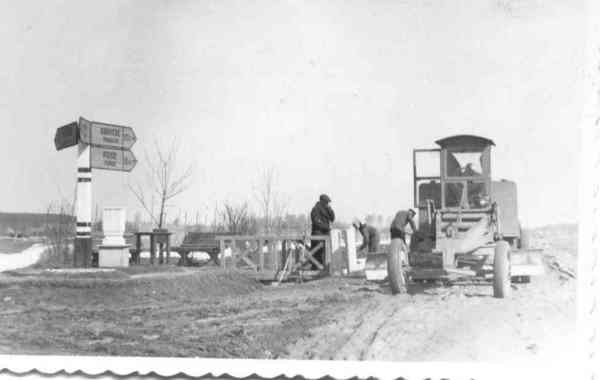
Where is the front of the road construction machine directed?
toward the camera

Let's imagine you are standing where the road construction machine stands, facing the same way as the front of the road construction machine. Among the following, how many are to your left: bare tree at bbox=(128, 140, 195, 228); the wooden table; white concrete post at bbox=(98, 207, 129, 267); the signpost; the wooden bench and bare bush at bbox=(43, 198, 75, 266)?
0

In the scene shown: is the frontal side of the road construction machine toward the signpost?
no

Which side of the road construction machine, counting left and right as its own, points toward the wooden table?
right

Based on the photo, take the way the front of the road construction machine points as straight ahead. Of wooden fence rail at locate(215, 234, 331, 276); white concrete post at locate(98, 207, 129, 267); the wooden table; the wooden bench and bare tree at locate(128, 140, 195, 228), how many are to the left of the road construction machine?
0

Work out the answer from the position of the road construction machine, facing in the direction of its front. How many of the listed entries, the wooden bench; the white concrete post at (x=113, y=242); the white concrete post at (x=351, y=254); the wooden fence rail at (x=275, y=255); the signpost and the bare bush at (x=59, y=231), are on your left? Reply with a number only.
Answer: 0

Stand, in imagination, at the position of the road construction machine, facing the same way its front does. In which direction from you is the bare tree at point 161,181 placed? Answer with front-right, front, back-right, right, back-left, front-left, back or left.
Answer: back-right

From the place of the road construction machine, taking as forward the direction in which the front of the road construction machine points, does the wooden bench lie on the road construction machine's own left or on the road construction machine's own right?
on the road construction machine's own right

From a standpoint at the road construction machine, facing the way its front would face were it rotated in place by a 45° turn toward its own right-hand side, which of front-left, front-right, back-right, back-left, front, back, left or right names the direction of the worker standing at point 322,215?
front

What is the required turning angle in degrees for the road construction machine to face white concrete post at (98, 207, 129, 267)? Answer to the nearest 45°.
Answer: approximately 90° to its right

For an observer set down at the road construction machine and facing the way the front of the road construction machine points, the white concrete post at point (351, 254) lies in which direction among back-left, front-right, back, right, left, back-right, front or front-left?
back-right

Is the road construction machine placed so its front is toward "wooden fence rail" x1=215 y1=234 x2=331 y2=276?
no

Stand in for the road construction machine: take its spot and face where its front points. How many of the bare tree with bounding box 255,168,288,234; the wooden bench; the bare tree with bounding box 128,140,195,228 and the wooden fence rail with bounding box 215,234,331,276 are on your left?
0

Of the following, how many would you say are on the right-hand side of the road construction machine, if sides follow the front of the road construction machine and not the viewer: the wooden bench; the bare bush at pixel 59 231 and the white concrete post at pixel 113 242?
3
